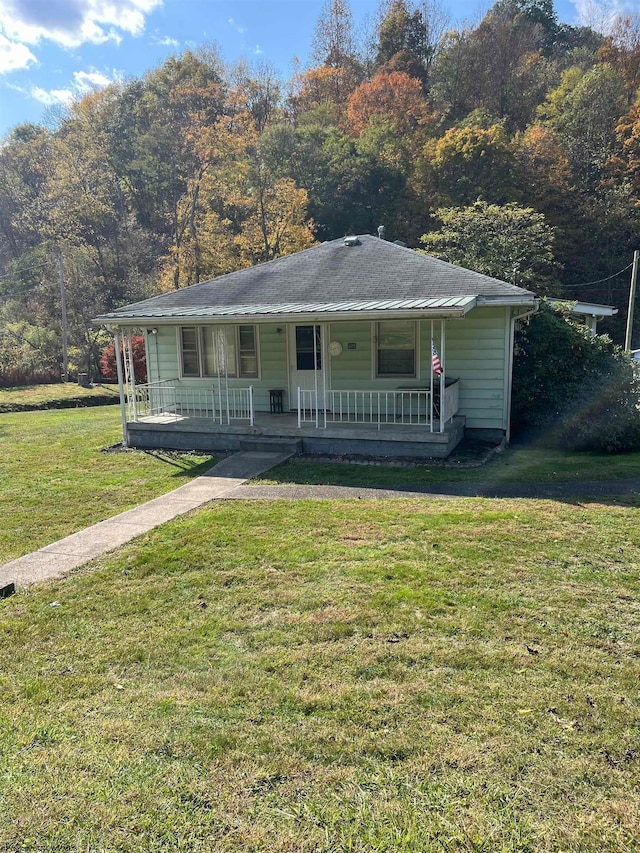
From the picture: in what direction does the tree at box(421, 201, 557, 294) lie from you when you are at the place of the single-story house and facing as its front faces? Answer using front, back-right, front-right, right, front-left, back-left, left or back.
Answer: back-left

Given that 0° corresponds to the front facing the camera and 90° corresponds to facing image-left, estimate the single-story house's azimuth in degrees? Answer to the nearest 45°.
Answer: approximately 0°

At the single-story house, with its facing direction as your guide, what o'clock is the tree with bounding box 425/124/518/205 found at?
The tree is roughly at 7 o'clock from the single-story house.

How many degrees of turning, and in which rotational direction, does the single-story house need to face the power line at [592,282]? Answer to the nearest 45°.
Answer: approximately 135° to its left

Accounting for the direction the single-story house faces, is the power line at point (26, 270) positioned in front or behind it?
behind

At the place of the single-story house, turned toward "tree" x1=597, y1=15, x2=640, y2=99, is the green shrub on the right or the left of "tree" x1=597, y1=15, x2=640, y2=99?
right

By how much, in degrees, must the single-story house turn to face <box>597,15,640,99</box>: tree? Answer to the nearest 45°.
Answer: approximately 135° to its left

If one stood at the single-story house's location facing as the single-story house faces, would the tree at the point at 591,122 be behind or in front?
behind

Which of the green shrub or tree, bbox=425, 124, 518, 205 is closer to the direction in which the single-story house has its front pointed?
the green shrub

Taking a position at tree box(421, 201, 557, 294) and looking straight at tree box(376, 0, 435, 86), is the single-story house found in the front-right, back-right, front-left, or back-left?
back-left

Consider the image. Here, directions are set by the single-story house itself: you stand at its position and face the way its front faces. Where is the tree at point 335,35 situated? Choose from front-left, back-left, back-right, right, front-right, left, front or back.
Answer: back

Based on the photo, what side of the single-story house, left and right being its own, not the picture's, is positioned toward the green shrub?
left
